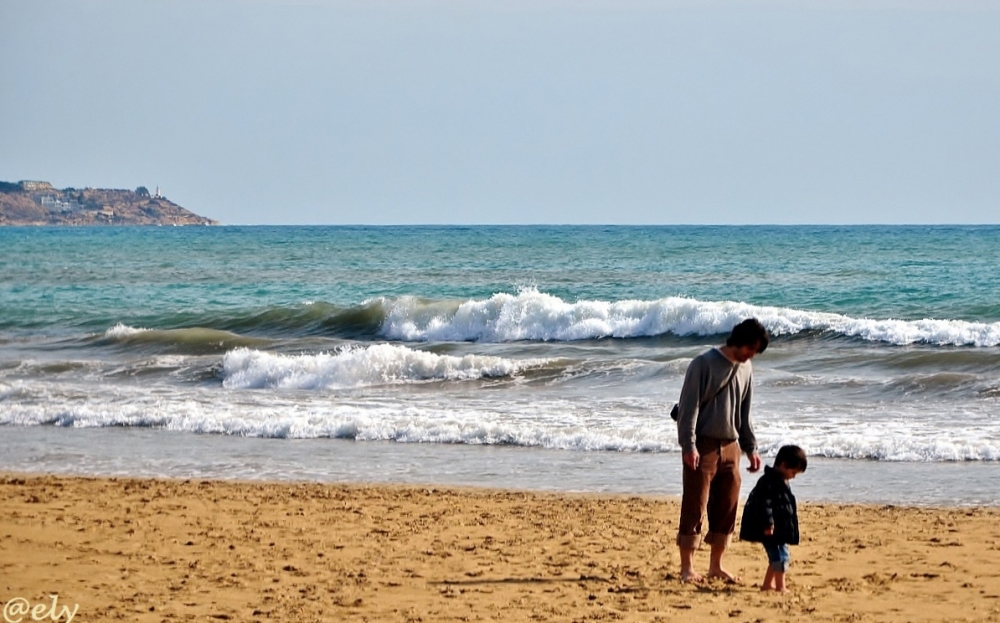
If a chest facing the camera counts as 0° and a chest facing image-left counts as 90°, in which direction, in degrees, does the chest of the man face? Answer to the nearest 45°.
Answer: approximately 315°
